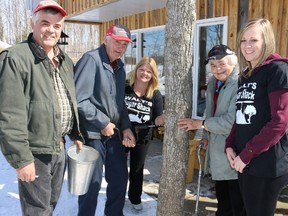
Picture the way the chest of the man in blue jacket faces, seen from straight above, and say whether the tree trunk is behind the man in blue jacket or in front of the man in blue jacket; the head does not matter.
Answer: in front

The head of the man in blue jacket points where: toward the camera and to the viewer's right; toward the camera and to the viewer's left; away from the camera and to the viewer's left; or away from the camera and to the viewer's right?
toward the camera and to the viewer's right
